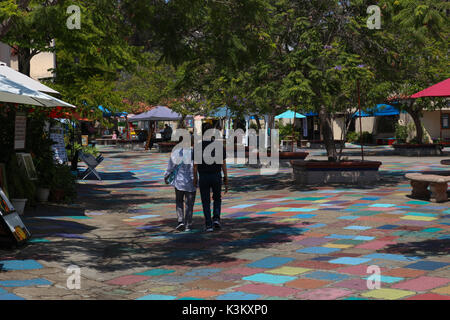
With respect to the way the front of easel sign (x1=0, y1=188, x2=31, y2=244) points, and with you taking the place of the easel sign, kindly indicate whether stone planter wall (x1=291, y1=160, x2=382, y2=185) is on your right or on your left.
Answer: on your left

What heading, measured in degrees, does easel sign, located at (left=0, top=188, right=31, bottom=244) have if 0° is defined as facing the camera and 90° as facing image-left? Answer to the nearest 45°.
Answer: approximately 315°

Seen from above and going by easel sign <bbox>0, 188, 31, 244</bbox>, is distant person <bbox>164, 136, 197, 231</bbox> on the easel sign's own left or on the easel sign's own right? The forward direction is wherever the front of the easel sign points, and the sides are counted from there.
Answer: on the easel sign's own left

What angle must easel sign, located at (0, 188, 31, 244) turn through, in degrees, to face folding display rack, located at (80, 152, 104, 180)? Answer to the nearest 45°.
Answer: approximately 135° to its left

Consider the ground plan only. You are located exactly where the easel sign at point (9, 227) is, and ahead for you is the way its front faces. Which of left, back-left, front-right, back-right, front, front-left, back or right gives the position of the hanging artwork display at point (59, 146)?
back-left

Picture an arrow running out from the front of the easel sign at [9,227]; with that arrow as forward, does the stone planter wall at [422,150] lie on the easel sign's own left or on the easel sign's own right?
on the easel sign's own left

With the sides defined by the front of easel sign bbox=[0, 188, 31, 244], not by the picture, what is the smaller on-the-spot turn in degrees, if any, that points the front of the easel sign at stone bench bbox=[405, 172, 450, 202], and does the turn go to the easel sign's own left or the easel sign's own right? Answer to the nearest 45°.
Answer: approximately 45° to the easel sign's own left

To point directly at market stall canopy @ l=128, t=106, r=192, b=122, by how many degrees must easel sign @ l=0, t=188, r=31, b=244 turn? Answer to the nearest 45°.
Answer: approximately 135° to its left

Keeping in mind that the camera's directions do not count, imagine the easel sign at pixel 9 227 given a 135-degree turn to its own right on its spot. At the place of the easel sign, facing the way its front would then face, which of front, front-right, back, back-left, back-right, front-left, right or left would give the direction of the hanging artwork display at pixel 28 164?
right

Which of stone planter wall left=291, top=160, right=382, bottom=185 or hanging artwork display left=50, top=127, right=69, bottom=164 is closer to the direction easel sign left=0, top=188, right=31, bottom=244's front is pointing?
the stone planter wall
